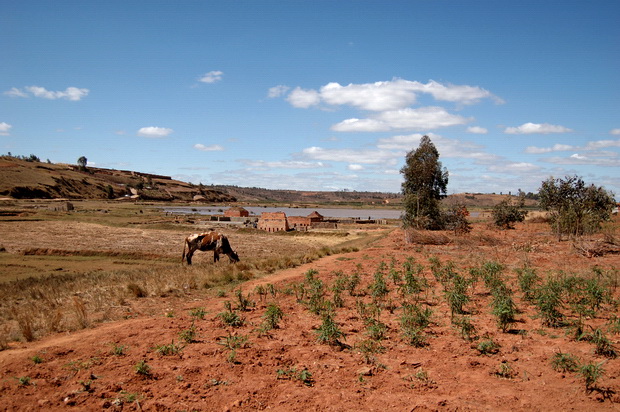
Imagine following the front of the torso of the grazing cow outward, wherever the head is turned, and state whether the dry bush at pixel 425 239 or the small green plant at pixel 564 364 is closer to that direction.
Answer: the dry bush

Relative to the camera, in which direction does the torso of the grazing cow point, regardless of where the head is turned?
to the viewer's right

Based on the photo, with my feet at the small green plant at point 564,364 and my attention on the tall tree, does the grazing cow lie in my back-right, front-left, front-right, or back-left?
front-left

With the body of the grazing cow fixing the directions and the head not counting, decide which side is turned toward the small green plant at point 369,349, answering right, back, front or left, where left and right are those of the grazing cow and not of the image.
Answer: right

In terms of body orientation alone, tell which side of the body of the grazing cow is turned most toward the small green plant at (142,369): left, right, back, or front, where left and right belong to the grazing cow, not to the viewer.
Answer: right

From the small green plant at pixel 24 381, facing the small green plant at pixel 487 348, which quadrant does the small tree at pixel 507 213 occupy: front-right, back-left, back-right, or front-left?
front-left

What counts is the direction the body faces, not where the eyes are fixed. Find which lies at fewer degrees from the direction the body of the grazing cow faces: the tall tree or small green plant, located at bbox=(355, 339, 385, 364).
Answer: the tall tree

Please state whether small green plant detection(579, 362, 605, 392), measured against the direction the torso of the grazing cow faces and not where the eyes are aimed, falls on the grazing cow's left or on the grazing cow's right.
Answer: on the grazing cow's right

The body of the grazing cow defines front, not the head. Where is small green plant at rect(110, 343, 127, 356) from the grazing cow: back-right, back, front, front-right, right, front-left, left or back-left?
right

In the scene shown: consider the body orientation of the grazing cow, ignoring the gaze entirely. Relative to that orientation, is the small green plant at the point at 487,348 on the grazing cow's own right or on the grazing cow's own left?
on the grazing cow's own right

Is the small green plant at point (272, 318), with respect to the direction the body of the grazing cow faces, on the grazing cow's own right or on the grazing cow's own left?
on the grazing cow's own right
